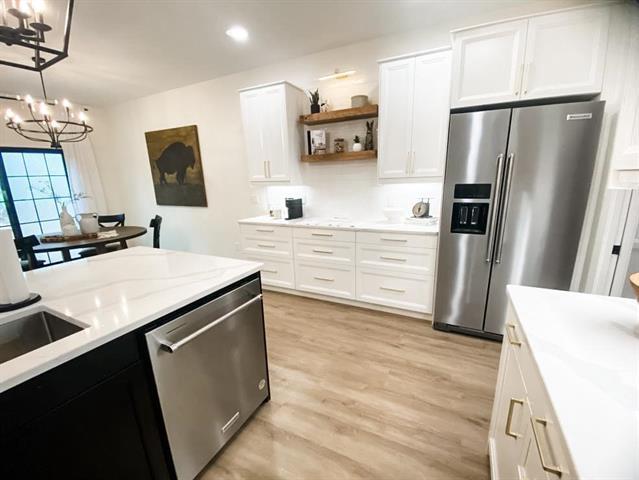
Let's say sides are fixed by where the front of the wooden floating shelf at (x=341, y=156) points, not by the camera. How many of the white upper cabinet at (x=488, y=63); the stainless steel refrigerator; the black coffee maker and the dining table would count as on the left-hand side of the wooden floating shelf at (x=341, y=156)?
2

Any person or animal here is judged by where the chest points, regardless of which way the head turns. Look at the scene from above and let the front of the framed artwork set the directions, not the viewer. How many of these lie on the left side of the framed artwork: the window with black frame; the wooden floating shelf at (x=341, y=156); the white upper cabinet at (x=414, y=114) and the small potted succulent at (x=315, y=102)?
3

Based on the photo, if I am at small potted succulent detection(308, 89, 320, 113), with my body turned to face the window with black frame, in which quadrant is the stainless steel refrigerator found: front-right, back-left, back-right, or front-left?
back-left

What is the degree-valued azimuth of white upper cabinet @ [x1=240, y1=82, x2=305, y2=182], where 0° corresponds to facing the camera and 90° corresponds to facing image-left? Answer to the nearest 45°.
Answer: approximately 45°

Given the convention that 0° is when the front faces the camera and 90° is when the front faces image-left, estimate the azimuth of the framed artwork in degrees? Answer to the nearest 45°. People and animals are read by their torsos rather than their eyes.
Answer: approximately 45°
